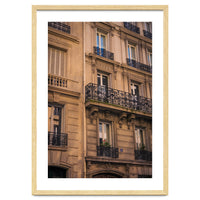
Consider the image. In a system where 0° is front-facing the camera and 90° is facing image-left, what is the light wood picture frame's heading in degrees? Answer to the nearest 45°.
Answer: approximately 0°
